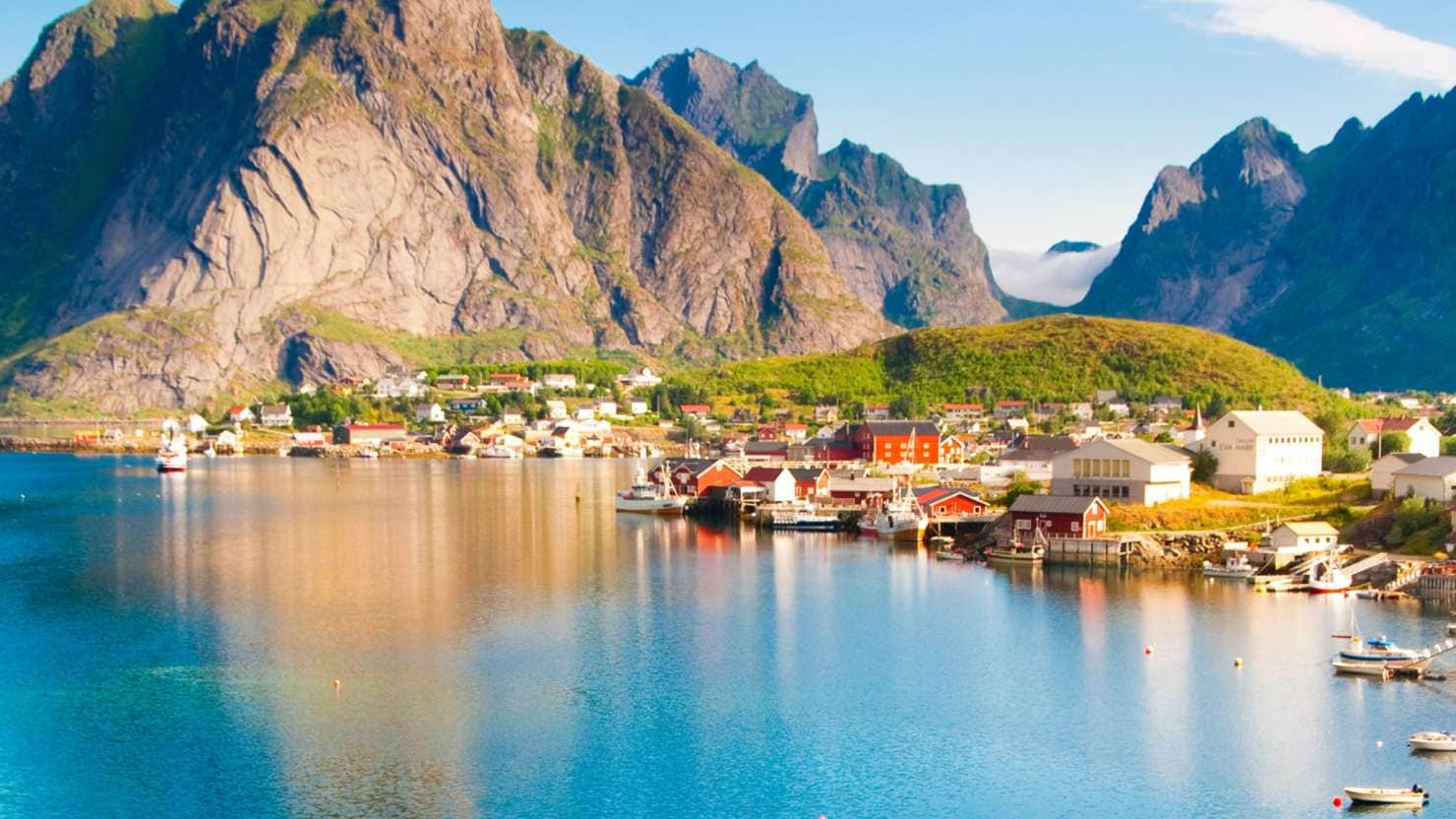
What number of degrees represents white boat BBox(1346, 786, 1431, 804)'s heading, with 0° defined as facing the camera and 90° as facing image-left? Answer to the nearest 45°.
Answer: approximately 90°

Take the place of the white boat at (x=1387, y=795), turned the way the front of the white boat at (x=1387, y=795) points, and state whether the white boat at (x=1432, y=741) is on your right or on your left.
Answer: on your right
